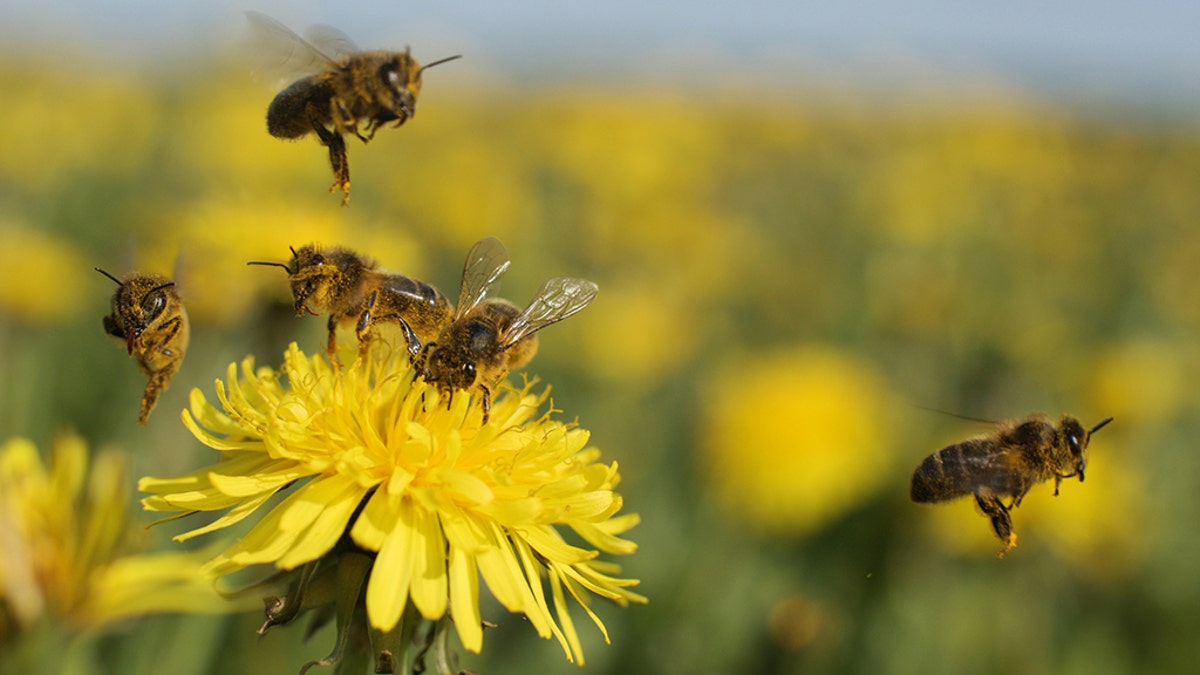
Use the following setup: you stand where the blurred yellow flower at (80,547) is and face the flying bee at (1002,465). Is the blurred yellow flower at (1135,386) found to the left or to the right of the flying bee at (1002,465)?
left

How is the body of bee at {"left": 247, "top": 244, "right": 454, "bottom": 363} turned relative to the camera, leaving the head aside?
to the viewer's left

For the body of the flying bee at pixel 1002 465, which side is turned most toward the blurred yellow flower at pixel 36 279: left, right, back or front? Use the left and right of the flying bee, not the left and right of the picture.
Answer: back

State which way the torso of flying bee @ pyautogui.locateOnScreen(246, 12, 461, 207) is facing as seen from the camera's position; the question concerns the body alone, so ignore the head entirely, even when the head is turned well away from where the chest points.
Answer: to the viewer's right

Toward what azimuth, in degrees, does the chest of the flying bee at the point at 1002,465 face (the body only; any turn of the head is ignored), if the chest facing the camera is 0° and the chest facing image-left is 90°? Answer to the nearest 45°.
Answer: approximately 270°

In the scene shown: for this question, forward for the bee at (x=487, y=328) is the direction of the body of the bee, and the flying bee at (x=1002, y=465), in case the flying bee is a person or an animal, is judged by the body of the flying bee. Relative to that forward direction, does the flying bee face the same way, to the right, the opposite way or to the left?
to the left

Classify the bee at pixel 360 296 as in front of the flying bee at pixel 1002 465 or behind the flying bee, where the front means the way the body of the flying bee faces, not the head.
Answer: behind

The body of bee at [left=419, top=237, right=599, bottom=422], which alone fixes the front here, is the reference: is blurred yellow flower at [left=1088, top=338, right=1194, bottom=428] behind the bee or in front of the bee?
behind

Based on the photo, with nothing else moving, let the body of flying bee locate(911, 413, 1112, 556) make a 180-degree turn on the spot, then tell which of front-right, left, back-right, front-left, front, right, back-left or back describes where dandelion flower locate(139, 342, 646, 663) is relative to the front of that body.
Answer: front-left
